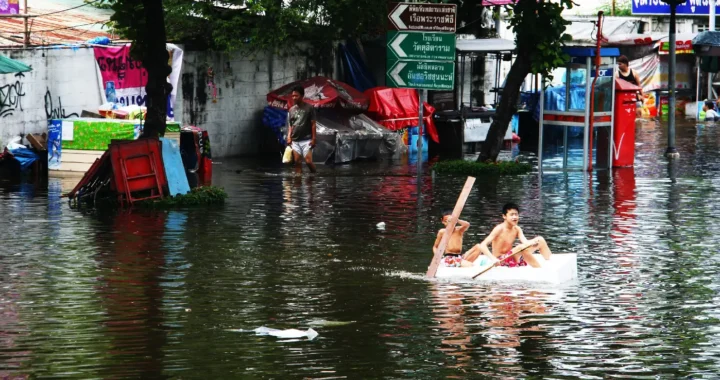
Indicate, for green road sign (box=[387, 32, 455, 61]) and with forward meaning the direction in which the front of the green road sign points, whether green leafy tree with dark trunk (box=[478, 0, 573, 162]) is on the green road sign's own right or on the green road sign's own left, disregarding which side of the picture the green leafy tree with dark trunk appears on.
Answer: on the green road sign's own left

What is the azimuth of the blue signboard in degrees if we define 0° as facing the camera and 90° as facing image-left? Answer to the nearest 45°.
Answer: approximately 0°

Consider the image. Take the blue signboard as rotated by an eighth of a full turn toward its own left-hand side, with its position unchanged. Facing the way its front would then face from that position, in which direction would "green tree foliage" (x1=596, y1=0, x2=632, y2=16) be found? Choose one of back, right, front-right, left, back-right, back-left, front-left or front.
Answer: back

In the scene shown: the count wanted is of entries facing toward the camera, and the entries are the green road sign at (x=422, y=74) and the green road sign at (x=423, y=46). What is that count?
2

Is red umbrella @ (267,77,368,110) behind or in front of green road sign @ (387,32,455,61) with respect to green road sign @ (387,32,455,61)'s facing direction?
behind

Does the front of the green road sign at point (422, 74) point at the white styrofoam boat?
yes

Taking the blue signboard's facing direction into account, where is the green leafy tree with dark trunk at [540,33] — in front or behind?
in front

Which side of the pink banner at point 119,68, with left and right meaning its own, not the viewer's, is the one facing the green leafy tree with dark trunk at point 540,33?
left
